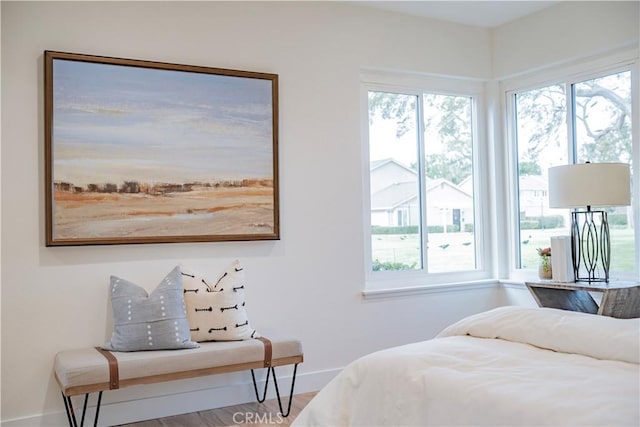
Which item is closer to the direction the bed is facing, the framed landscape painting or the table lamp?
the framed landscape painting

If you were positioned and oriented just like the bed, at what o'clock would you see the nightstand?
The nightstand is roughly at 5 o'clock from the bed.

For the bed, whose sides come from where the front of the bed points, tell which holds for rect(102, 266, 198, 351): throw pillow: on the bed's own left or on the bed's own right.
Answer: on the bed's own right

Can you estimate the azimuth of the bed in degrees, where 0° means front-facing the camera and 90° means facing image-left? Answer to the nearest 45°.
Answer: approximately 45°

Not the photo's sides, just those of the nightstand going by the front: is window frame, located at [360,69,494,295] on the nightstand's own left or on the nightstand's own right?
on the nightstand's own right

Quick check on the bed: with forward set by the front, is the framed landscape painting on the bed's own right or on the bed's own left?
on the bed's own right

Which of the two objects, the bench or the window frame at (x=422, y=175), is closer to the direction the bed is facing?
the bench

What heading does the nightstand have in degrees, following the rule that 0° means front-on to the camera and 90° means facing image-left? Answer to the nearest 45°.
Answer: approximately 45°

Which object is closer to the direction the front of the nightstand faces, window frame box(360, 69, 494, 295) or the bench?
the bench

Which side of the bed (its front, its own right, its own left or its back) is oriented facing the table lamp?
back
